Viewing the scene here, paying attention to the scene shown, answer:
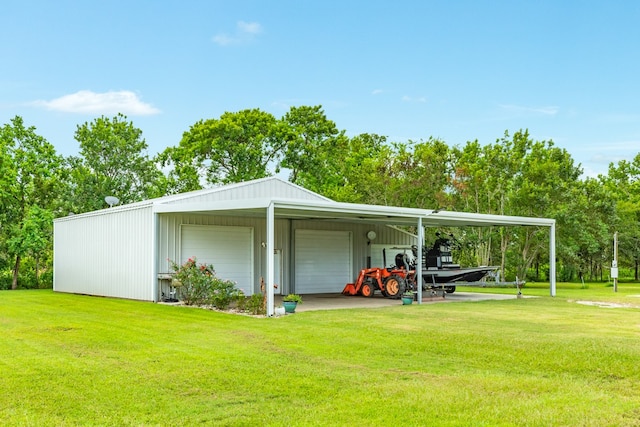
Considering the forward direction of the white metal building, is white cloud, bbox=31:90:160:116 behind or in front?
behind

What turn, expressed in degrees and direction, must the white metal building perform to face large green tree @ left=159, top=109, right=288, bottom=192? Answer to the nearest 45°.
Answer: approximately 135° to its left

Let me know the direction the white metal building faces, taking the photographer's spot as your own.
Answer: facing the viewer and to the right of the viewer

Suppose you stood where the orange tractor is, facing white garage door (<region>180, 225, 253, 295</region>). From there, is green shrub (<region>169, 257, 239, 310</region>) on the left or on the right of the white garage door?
left

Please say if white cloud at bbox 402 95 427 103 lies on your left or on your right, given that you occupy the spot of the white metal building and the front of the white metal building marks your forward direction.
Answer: on your left

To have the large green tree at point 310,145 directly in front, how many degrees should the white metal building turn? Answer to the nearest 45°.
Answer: approximately 135° to its left

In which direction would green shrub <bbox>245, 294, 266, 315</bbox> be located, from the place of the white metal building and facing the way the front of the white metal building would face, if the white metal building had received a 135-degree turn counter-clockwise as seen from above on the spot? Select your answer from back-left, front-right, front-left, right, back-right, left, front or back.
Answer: back
